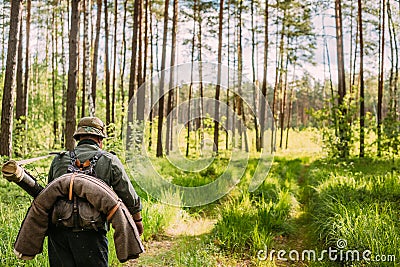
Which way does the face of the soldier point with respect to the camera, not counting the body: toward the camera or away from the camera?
away from the camera

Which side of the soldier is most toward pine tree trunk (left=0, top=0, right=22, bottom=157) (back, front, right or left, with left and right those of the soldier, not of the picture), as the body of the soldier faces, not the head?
front

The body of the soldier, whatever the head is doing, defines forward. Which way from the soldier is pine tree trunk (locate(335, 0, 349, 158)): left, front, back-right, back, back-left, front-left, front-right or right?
front-right

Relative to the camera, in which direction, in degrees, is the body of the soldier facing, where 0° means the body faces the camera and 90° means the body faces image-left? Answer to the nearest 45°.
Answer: approximately 180°

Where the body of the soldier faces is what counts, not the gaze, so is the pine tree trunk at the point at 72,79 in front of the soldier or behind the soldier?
in front
